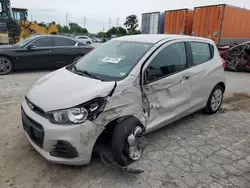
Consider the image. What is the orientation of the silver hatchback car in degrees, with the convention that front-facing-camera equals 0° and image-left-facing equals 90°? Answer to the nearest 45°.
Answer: approximately 45°

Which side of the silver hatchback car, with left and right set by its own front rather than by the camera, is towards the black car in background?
right
